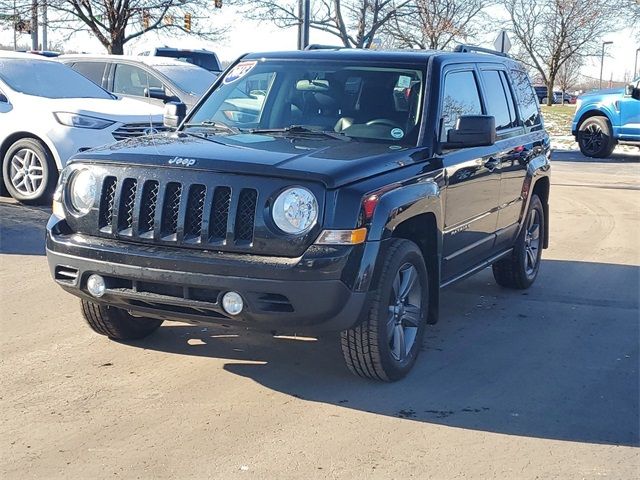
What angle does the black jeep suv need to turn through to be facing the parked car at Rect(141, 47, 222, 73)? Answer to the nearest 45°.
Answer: approximately 135° to its right

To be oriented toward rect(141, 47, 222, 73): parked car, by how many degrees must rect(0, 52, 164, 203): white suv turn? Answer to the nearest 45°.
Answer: approximately 135° to its left

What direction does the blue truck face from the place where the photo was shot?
facing to the left of the viewer

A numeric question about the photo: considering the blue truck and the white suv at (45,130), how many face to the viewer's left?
1

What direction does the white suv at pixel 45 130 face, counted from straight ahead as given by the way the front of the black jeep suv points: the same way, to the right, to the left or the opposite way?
to the left

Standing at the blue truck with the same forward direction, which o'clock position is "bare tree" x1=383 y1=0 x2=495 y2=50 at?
The bare tree is roughly at 2 o'clock from the blue truck.

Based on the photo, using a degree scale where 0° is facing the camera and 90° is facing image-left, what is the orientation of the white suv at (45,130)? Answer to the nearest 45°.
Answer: approximately 315°

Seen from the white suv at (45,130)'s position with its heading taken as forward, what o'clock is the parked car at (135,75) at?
The parked car is roughly at 8 o'clock from the white suv.

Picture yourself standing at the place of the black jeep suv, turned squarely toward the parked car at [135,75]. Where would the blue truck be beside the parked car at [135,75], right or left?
right

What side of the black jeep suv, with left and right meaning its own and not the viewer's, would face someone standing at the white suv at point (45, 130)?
right

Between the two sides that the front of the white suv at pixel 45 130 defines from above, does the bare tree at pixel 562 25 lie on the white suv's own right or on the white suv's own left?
on the white suv's own left

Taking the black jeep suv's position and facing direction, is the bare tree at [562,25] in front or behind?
behind
